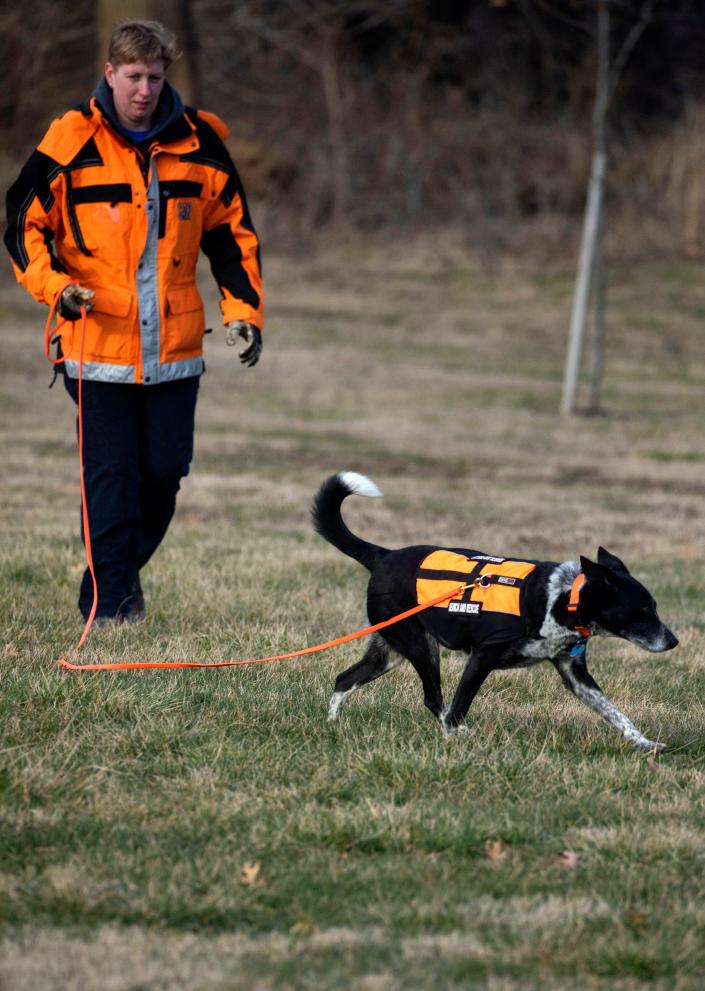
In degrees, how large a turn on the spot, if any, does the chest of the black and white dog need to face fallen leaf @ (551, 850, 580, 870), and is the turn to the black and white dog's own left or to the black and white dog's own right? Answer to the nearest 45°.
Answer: approximately 90° to the black and white dog's own right

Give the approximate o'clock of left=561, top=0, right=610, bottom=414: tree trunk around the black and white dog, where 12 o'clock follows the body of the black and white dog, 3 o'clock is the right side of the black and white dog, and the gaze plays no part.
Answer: The tree trunk is roughly at 9 o'clock from the black and white dog.

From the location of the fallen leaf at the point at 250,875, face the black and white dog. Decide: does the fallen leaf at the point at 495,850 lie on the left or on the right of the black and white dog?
right

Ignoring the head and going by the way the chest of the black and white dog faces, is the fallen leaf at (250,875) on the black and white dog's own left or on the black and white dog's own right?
on the black and white dog's own right

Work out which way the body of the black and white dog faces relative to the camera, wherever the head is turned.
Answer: to the viewer's right

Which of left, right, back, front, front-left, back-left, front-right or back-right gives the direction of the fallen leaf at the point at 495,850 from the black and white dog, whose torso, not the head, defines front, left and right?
right
